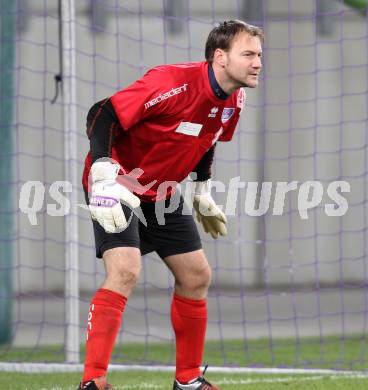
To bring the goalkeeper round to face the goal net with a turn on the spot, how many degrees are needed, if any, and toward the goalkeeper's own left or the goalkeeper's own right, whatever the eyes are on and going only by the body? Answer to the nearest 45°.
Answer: approximately 135° to the goalkeeper's own left

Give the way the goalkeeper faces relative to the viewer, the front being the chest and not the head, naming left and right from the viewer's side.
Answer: facing the viewer and to the right of the viewer
